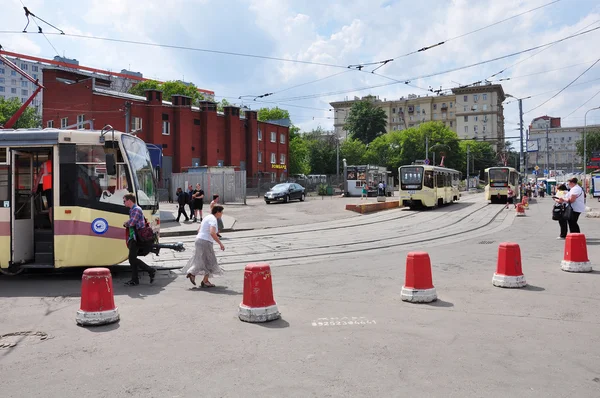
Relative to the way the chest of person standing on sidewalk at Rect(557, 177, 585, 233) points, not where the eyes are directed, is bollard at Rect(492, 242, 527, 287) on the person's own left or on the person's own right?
on the person's own left

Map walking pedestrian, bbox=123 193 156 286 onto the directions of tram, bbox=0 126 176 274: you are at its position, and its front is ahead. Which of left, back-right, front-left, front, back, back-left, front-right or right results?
front-right

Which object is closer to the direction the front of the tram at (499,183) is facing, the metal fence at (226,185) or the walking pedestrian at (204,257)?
the walking pedestrian

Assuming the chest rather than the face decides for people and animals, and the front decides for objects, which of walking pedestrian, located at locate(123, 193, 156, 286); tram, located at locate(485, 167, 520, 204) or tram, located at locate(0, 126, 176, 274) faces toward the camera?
tram, located at locate(485, 167, 520, 204)

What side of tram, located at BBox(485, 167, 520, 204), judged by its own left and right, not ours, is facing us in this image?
front

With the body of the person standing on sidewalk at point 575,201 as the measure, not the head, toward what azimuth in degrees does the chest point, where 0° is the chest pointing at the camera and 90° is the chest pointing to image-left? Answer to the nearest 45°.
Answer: approximately 90°

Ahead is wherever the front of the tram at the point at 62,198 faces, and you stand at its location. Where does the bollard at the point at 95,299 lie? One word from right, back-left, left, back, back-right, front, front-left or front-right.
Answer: right

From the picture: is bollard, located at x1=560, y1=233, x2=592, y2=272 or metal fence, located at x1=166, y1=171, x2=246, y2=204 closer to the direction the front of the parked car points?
the metal fence

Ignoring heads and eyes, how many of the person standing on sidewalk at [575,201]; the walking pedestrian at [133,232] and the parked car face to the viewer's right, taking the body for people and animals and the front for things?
0

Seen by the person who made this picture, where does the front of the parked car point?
facing the viewer and to the left of the viewer

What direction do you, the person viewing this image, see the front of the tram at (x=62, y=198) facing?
facing to the right of the viewer

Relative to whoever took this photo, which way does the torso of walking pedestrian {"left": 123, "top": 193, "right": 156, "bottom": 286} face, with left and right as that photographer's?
facing to the left of the viewer
